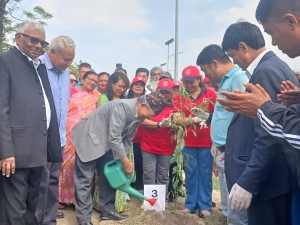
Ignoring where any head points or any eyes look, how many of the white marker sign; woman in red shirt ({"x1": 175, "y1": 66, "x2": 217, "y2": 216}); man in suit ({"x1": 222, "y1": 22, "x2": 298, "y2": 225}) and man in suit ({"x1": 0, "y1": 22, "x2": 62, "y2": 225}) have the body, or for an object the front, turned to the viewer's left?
1

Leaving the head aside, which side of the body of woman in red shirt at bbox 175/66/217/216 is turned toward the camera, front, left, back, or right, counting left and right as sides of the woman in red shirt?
front

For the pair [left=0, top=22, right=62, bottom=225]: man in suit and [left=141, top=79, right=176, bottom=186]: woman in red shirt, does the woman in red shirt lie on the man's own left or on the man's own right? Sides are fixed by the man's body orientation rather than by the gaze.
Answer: on the man's own left

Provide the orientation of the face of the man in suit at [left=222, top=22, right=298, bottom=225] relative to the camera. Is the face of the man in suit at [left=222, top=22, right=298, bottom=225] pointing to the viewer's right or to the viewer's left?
to the viewer's left

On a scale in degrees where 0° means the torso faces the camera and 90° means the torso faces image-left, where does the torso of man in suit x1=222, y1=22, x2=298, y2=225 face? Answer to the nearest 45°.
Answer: approximately 90°

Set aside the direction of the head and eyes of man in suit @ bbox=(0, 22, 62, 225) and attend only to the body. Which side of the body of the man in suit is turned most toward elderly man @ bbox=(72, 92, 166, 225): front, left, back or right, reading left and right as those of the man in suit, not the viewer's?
left

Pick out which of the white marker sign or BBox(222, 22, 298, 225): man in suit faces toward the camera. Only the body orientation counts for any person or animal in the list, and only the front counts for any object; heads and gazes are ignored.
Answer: the white marker sign

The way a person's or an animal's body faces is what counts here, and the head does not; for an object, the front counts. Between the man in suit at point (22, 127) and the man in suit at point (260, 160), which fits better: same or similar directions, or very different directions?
very different directions

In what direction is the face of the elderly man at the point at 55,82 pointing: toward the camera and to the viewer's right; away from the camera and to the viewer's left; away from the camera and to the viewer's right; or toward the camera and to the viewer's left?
toward the camera and to the viewer's right

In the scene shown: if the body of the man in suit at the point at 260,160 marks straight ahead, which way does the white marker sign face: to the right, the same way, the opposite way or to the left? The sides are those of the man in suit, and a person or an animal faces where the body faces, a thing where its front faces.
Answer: to the left

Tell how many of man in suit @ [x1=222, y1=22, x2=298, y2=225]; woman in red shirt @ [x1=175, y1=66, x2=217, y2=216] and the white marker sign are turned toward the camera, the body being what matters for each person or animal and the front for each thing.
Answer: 2

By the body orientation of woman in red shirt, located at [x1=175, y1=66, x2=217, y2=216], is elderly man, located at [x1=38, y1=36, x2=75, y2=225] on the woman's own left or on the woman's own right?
on the woman's own right

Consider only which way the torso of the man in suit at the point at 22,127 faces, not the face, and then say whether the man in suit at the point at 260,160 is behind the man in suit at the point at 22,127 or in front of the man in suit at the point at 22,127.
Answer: in front

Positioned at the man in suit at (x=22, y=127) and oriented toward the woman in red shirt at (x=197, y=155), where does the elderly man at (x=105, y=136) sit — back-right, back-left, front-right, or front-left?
front-left

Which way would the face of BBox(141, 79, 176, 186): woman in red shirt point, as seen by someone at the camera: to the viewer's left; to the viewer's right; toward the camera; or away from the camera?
toward the camera

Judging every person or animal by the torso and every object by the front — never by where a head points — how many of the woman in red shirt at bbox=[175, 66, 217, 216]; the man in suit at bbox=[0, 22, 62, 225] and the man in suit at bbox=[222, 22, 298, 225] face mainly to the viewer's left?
1

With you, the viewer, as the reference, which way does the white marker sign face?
facing the viewer

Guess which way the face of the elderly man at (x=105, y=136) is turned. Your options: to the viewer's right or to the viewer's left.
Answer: to the viewer's right
